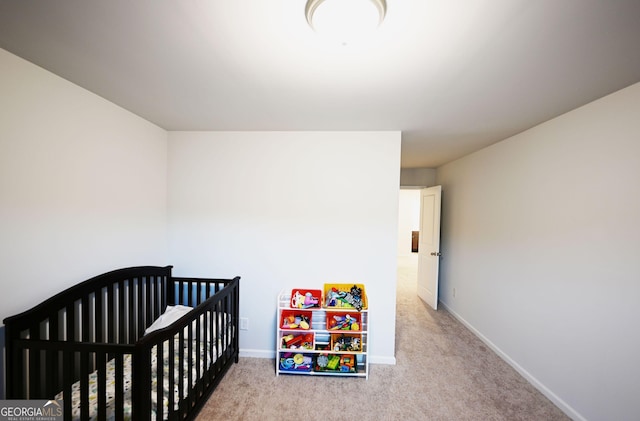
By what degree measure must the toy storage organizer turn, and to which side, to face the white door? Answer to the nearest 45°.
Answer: approximately 135° to its left

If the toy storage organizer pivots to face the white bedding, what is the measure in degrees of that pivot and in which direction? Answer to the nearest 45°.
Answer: approximately 45° to its right

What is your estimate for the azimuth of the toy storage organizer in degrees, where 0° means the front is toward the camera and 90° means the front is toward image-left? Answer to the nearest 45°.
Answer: approximately 0°
